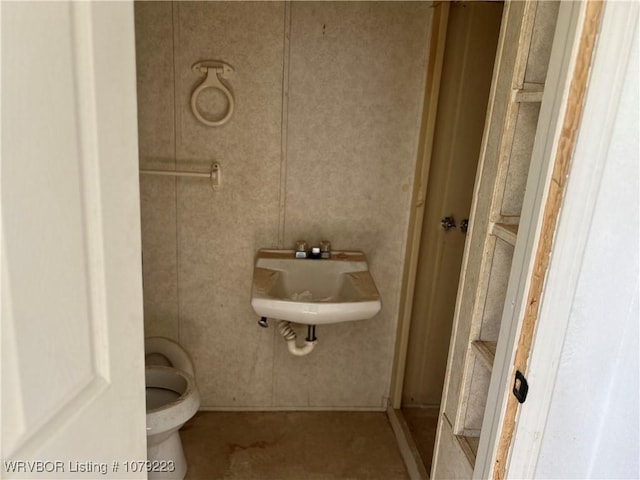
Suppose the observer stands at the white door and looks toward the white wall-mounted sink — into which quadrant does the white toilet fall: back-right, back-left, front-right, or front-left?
front-left

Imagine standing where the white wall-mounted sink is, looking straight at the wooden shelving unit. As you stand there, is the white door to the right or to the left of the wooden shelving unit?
right

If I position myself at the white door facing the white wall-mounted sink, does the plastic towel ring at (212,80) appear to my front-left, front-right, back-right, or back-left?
front-left

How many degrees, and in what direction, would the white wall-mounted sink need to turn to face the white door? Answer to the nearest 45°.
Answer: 0° — it already faces it

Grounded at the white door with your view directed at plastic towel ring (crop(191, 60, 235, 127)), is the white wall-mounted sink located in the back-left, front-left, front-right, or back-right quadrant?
front-right

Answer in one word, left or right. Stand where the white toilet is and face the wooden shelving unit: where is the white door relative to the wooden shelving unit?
right

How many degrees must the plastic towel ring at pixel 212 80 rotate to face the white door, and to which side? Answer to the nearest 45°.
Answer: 0° — it already faces it

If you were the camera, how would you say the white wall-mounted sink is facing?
facing the viewer

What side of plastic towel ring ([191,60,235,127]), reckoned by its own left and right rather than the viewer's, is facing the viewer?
front

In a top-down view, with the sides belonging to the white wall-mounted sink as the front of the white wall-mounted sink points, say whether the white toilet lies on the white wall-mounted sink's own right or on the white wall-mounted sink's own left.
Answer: on the white wall-mounted sink's own right

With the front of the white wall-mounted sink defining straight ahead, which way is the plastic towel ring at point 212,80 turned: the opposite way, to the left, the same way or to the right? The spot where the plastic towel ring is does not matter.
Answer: the same way

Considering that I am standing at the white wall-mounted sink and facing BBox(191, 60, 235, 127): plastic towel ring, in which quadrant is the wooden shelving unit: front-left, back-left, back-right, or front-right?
back-left

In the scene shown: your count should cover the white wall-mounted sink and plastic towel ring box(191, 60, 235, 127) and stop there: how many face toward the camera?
2

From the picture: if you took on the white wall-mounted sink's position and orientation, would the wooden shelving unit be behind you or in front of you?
in front
